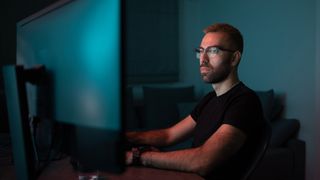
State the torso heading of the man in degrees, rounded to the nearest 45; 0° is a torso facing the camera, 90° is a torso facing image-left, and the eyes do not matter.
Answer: approximately 45°

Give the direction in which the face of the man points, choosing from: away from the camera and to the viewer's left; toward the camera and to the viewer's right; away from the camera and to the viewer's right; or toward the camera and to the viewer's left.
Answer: toward the camera and to the viewer's left

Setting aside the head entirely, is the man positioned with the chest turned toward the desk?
yes

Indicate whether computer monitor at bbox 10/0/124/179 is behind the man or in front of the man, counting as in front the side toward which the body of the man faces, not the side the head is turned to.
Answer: in front
